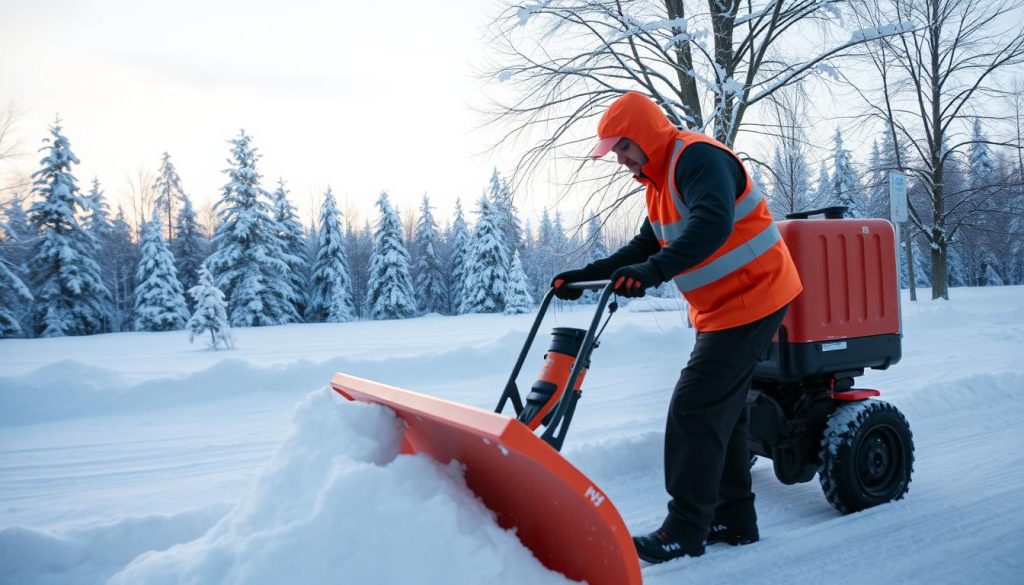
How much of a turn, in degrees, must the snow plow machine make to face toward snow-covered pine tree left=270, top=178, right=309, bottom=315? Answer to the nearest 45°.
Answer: approximately 90° to its right

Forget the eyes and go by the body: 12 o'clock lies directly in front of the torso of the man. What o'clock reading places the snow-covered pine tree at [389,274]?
The snow-covered pine tree is roughly at 2 o'clock from the man.

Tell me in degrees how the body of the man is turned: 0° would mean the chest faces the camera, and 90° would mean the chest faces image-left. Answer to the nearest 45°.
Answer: approximately 90°

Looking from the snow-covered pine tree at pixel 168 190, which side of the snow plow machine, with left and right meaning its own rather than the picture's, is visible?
right

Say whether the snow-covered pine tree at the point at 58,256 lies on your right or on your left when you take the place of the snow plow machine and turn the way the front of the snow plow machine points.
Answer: on your right

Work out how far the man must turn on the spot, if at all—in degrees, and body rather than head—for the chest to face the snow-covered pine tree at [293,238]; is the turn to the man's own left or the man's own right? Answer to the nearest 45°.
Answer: approximately 45° to the man's own right

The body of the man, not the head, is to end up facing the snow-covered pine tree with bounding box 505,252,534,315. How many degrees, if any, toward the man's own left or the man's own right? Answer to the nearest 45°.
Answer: approximately 90° to the man's own right

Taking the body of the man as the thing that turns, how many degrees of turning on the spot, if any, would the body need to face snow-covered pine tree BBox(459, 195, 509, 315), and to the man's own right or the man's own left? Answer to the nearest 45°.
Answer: approximately 90° to the man's own right

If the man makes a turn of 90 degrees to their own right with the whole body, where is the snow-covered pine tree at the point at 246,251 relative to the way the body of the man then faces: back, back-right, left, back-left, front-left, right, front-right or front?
front-left

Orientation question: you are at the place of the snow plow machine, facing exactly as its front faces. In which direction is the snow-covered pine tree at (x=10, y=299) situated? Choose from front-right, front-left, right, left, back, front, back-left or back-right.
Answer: right

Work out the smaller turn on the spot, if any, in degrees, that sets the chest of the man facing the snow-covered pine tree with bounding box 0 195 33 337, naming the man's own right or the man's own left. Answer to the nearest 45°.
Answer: approximately 45° to the man's own right
